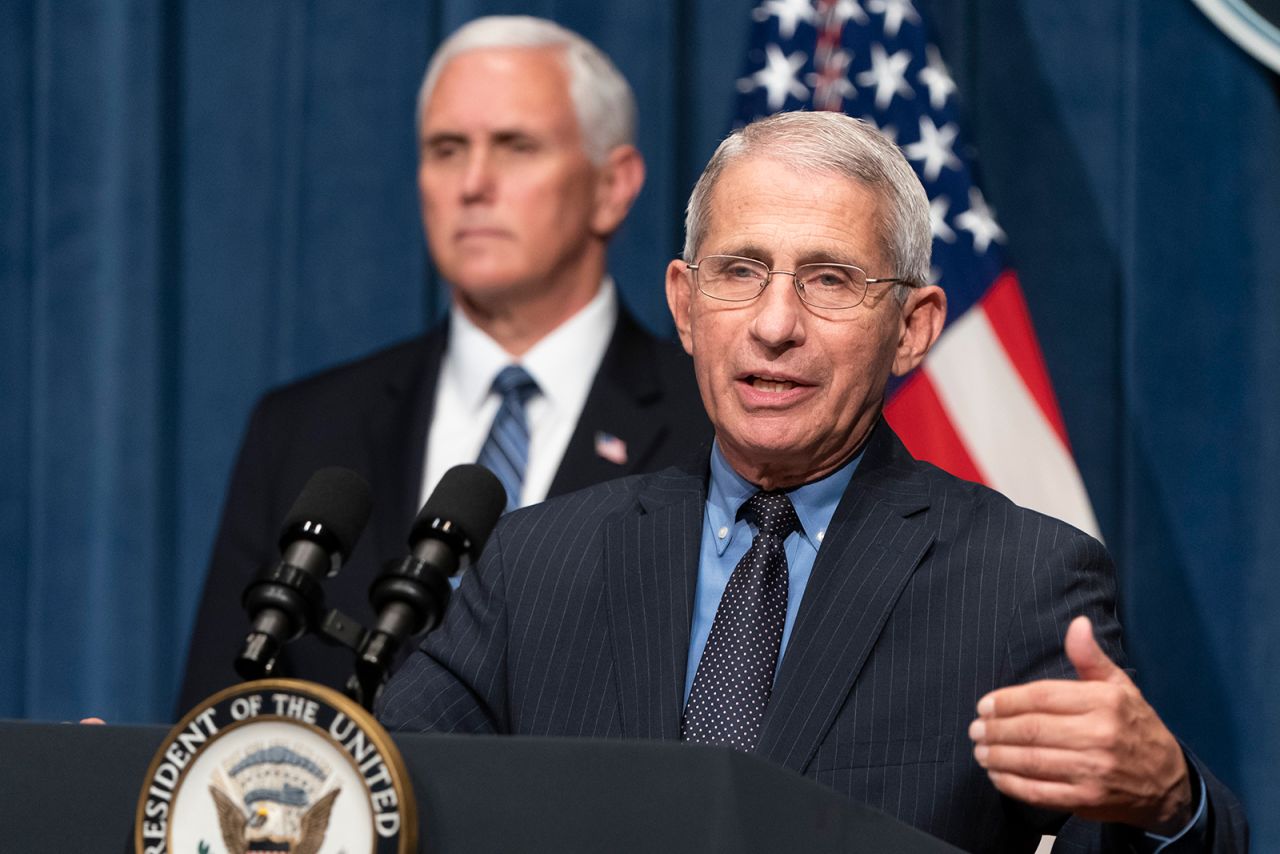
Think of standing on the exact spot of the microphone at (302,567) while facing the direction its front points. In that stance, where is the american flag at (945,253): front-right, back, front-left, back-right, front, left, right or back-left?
front

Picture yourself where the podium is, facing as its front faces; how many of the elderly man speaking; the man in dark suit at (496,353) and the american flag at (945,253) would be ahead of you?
0

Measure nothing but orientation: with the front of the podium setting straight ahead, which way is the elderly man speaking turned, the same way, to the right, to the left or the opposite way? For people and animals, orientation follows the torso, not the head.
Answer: the same way

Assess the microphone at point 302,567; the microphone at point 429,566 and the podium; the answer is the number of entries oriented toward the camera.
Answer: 1

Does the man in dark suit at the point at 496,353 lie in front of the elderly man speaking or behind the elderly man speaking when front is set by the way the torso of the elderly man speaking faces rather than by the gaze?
behind

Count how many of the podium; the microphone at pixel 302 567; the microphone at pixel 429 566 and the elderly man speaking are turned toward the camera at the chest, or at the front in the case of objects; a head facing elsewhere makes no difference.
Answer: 2

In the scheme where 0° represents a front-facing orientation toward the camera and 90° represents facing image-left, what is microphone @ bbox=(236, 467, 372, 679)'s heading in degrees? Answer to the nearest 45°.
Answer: approximately 225°

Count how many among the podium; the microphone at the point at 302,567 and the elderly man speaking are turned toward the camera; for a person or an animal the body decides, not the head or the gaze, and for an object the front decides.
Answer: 2

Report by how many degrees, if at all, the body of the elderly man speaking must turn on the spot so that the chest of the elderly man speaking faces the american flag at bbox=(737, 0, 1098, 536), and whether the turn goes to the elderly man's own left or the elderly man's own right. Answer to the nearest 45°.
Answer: approximately 180°

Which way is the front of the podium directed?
toward the camera

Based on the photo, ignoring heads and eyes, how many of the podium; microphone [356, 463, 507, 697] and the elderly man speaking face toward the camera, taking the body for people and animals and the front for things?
2

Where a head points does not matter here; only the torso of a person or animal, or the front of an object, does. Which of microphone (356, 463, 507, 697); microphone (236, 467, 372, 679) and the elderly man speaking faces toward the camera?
the elderly man speaking

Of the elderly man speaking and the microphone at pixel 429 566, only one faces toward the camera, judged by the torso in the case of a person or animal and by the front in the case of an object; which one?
the elderly man speaking

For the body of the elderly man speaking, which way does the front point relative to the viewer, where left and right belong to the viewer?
facing the viewer
